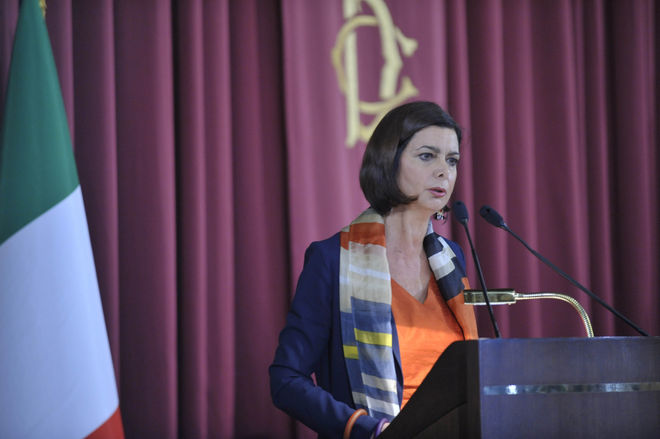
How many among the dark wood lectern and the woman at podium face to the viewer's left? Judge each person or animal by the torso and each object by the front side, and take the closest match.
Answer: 0

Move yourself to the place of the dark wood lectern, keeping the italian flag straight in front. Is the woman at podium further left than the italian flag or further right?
right

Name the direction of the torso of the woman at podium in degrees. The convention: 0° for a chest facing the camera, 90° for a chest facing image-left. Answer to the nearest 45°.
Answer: approximately 315°
